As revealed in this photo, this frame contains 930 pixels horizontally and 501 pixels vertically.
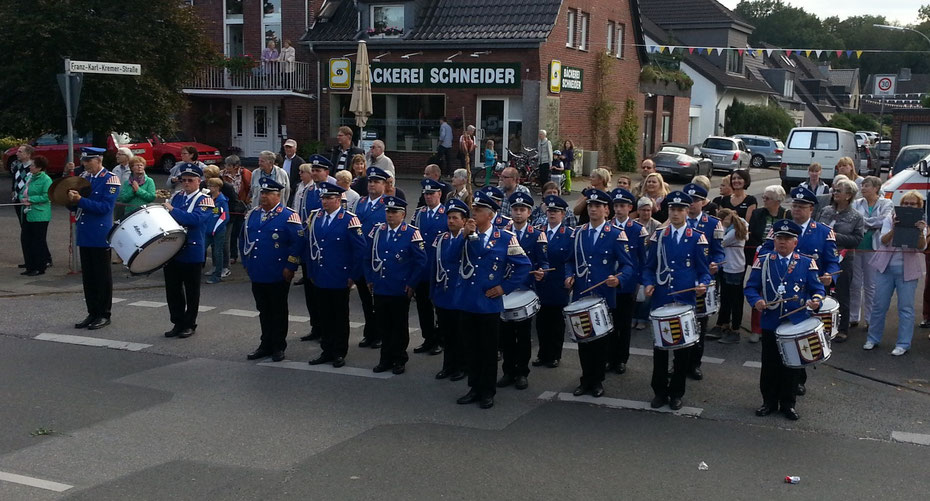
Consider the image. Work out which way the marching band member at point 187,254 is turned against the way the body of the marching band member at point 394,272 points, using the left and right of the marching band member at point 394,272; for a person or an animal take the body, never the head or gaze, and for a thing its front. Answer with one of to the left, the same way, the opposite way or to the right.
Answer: the same way

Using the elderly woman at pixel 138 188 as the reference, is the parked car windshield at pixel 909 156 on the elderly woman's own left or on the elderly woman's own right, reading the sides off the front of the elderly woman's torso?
on the elderly woman's own left

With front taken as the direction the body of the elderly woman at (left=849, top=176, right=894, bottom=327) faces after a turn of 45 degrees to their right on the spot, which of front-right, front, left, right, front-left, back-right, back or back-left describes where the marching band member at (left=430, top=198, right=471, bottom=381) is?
front-left

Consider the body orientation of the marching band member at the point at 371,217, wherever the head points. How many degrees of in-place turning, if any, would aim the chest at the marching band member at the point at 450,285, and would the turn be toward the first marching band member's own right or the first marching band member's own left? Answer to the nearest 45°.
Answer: approximately 45° to the first marching band member's own left

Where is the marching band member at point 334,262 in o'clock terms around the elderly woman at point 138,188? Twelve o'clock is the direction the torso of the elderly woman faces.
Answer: The marching band member is roughly at 11 o'clock from the elderly woman.

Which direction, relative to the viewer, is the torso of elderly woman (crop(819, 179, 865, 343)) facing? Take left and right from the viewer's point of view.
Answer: facing the viewer and to the left of the viewer

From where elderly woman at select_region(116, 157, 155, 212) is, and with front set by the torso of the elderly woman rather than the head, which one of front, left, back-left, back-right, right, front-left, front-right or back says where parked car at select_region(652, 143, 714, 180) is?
back-left

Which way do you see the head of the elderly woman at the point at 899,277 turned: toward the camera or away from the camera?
toward the camera

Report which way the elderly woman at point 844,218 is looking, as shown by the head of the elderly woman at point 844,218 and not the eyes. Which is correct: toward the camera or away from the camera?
toward the camera

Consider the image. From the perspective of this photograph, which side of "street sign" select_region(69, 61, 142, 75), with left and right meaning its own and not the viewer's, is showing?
front

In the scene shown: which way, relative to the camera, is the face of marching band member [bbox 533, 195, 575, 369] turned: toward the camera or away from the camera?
toward the camera

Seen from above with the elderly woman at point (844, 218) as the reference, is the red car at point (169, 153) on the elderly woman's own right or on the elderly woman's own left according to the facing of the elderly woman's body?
on the elderly woman's own right

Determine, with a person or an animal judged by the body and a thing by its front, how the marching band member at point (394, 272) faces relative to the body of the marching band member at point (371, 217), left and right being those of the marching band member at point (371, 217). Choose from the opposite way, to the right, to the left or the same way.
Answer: the same way

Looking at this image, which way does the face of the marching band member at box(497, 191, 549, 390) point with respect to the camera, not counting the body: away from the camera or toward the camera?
toward the camera

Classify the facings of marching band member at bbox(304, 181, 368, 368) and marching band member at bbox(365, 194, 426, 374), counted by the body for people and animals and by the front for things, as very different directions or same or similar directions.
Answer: same or similar directions

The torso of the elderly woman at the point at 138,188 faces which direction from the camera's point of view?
toward the camera

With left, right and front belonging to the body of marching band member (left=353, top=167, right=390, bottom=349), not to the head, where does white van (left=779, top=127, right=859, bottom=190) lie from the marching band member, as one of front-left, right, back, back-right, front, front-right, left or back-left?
back

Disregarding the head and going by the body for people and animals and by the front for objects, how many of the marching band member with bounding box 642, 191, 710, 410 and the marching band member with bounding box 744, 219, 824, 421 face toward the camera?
2

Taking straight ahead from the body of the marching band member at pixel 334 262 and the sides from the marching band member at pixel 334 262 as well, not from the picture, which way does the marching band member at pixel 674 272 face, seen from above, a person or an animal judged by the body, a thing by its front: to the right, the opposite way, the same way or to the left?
the same way
